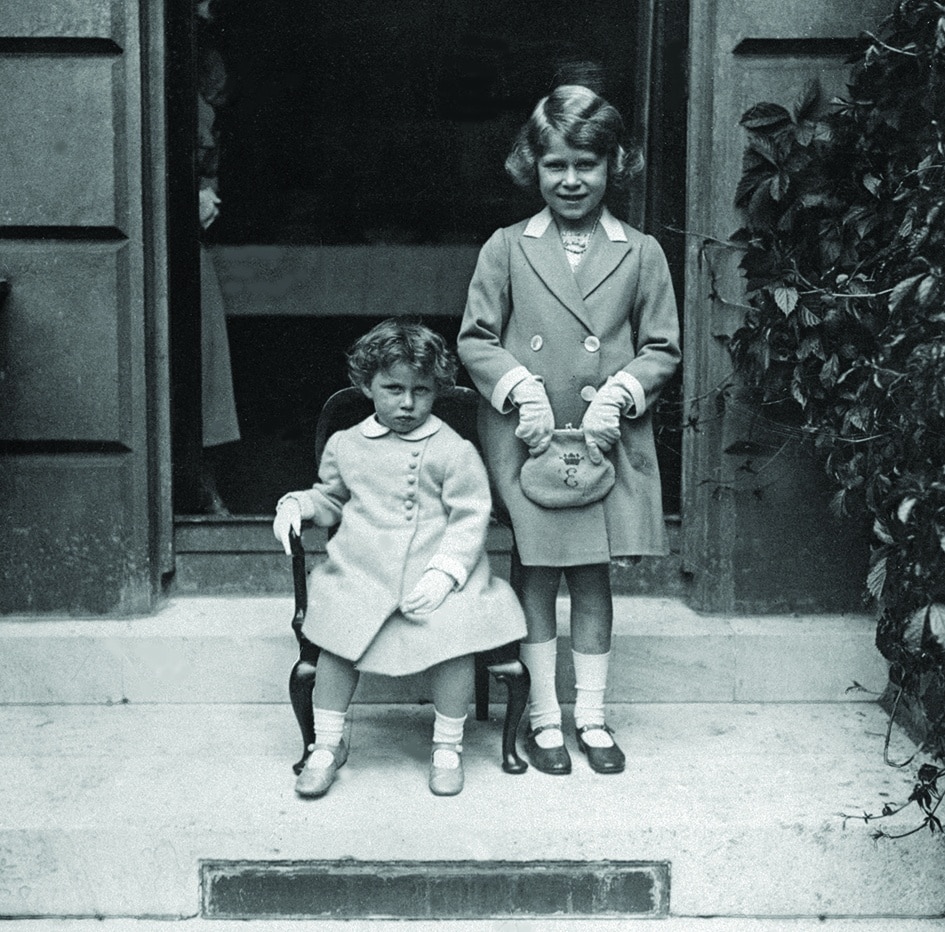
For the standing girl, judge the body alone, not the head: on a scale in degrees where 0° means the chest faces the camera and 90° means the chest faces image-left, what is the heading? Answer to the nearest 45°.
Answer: approximately 0°

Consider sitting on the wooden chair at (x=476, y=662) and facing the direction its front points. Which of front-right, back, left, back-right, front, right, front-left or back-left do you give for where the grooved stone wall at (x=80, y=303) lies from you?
back-right

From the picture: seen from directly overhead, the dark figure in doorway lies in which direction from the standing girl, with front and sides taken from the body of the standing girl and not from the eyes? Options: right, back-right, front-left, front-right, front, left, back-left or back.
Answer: back-right
